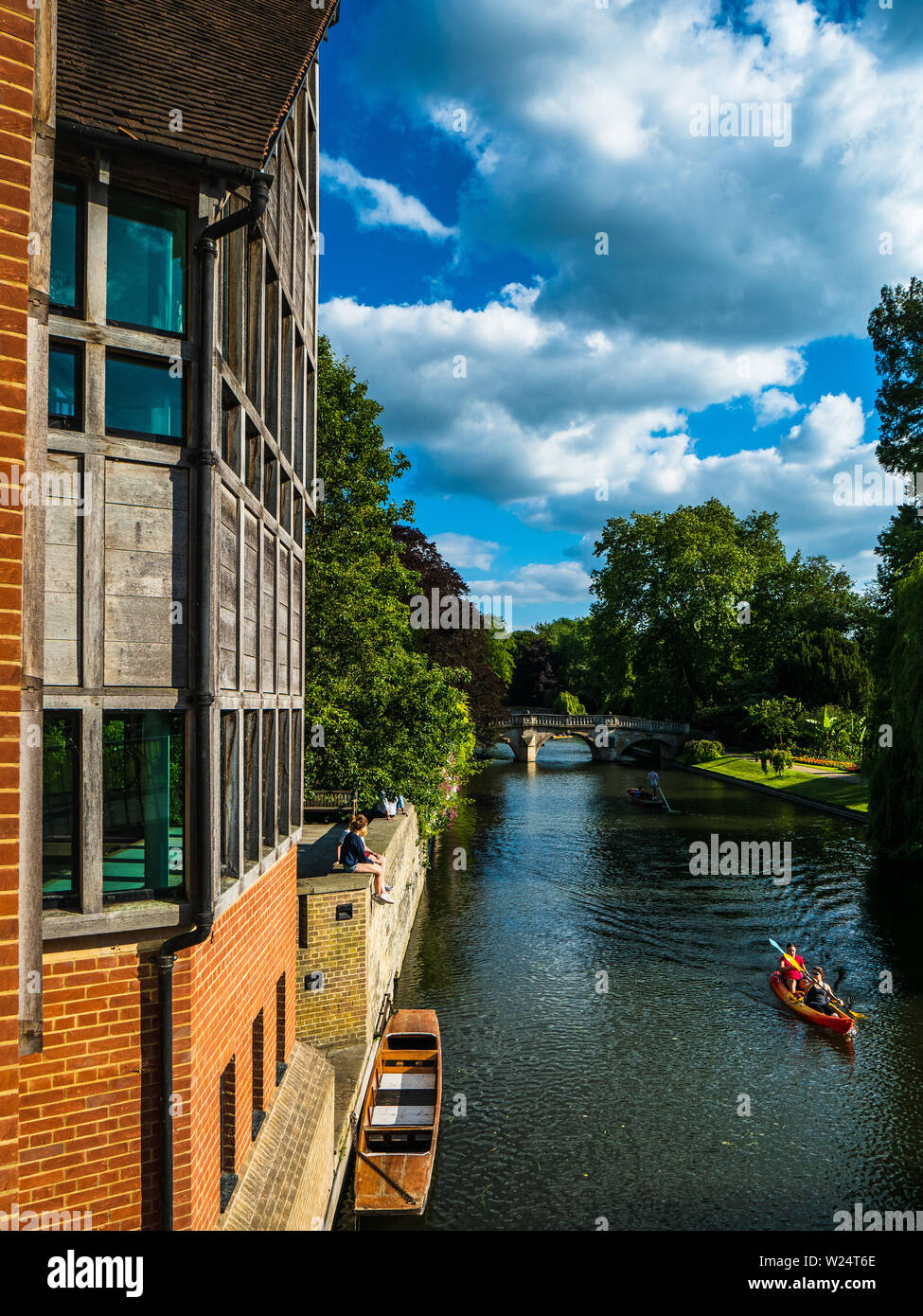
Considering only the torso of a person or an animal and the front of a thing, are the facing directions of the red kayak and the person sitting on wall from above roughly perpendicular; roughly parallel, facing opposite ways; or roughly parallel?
roughly perpendicular

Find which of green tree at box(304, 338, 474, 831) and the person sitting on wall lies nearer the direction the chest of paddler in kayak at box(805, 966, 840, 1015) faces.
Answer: the person sitting on wall

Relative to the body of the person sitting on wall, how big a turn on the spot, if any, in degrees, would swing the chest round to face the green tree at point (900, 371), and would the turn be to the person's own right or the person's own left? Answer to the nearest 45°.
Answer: approximately 45° to the person's own left

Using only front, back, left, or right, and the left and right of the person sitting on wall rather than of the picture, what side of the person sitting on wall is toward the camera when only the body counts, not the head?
right

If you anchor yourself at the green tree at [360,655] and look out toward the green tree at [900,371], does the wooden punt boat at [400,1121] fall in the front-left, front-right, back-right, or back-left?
back-right

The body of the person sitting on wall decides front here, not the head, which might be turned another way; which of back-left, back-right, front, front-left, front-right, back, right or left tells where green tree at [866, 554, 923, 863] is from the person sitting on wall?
front-left

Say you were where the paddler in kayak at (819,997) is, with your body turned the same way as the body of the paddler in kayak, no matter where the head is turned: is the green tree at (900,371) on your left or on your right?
on your left

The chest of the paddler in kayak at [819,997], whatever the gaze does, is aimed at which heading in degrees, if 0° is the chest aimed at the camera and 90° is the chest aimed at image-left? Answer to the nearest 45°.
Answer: approximately 315°

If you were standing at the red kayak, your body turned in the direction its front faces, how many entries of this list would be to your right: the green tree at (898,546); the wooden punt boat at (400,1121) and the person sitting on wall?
2

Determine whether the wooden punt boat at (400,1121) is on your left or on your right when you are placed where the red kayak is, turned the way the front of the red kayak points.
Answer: on your right

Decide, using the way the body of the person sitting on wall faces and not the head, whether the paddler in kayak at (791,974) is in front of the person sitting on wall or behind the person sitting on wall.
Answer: in front

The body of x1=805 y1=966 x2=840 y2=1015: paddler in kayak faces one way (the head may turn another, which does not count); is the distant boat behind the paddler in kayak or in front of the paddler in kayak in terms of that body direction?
behind

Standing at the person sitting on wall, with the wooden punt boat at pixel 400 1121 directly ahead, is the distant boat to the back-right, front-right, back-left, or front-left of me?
back-left

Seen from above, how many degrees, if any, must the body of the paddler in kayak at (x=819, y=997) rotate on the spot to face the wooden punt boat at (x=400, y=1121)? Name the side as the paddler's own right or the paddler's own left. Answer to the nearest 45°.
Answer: approximately 90° to the paddler's own right

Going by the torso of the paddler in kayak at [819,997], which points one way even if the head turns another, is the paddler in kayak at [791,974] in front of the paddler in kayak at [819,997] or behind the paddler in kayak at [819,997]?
behind
